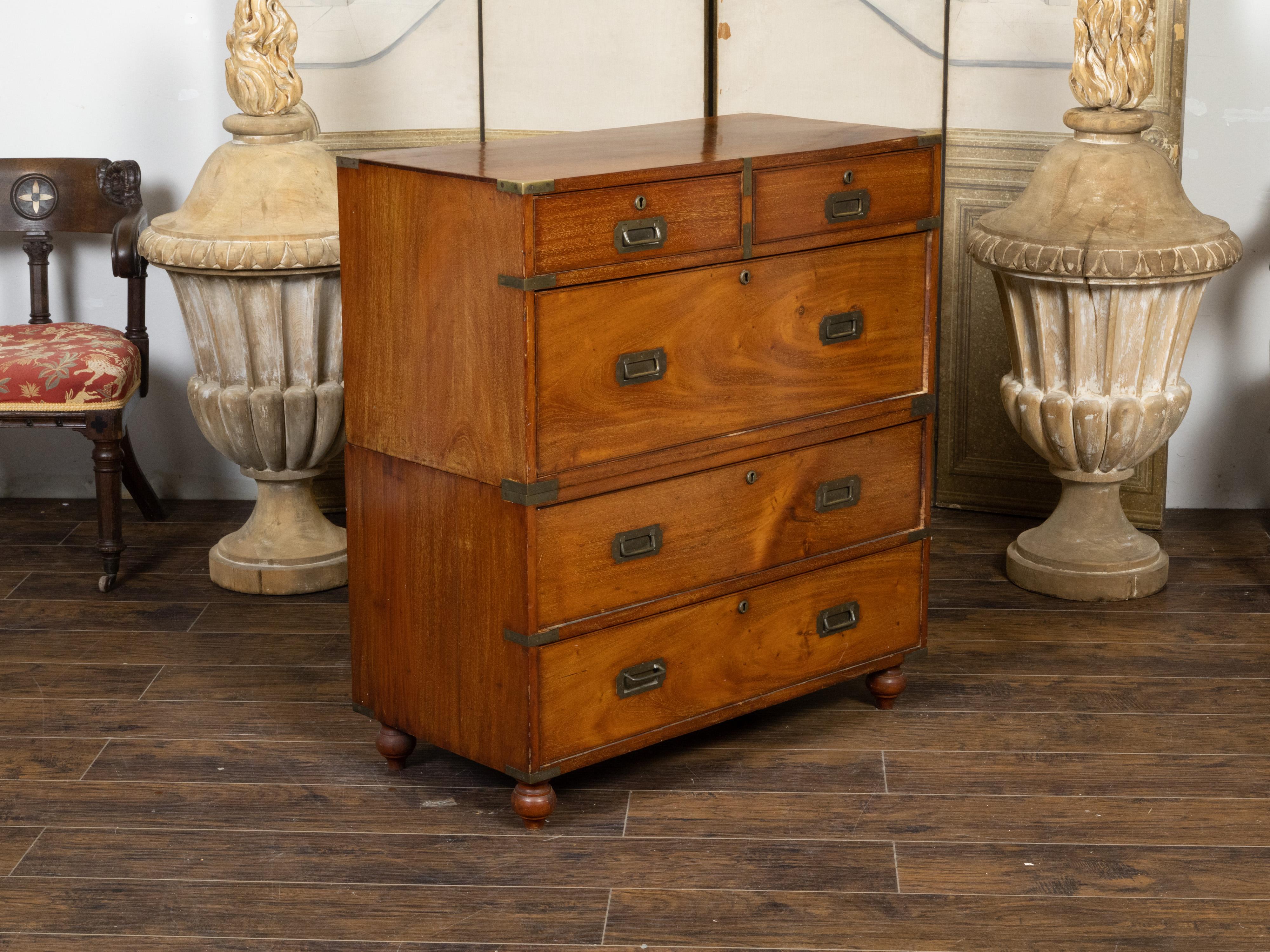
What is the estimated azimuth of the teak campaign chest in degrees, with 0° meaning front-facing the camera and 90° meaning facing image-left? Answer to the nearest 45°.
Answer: approximately 315°

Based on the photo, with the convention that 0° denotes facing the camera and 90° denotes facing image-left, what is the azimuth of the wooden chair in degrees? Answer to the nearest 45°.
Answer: approximately 0°

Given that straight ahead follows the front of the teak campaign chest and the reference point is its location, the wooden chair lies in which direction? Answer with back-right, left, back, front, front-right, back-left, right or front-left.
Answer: back

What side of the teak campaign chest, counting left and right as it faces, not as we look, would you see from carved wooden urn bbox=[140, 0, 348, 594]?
back
